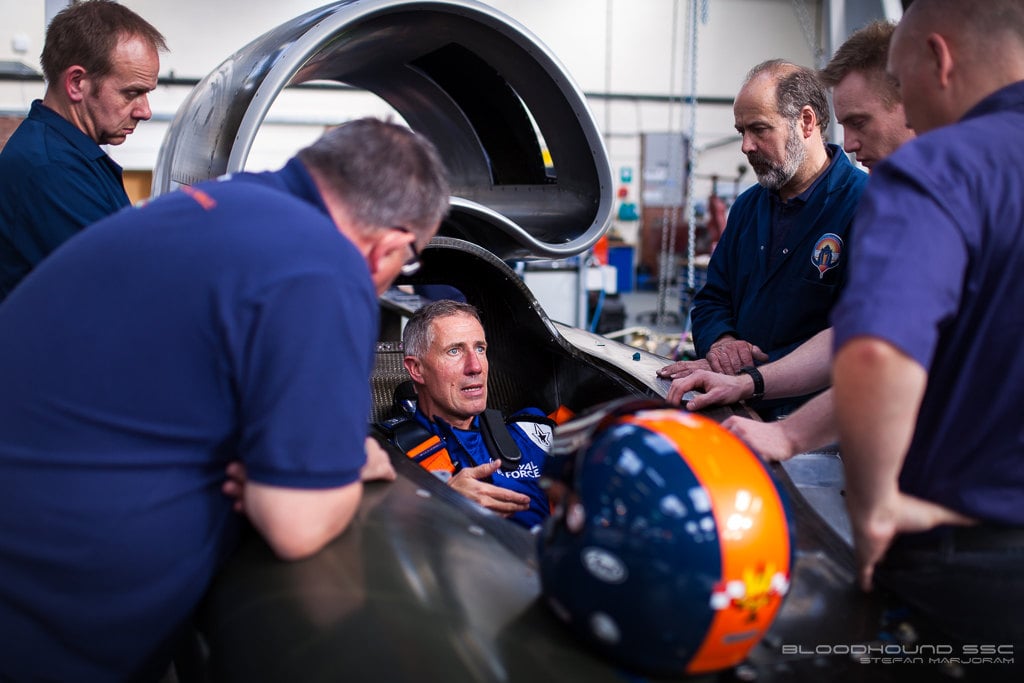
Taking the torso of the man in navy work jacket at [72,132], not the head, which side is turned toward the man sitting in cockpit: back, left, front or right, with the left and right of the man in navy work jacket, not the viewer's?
front

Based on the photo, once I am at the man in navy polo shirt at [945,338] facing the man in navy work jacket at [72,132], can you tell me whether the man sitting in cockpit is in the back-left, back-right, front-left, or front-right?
front-right

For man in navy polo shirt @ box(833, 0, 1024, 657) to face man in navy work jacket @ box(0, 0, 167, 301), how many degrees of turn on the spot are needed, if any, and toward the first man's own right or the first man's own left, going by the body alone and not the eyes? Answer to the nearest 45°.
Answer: approximately 45° to the first man's own left

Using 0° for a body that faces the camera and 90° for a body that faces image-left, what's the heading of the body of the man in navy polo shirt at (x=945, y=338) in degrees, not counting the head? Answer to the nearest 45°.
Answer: approximately 135°

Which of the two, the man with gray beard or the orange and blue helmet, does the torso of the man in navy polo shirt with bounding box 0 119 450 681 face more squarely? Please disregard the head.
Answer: the man with gray beard

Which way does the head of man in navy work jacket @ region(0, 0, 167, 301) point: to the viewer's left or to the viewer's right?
to the viewer's right

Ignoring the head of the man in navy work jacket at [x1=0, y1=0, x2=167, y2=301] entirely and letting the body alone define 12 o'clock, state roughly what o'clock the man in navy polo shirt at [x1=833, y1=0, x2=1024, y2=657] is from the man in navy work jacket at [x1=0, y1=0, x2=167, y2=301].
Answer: the man in navy polo shirt at [x1=833, y1=0, x2=1024, y2=657] is roughly at 2 o'clock from the man in navy work jacket at [x1=0, y1=0, x2=167, y2=301].

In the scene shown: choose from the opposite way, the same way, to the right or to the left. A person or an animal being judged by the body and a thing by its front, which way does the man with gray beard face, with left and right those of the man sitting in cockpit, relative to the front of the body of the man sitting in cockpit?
to the right

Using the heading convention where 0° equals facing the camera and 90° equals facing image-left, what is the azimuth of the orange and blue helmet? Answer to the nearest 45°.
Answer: approximately 135°

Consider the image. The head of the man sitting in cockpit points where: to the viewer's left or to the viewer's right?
to the viewer's right

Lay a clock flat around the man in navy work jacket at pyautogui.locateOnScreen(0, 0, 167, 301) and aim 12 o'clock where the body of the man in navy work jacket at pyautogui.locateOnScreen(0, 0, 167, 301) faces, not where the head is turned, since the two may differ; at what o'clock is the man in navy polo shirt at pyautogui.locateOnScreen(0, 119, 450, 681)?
the man in navy polo shirt at pyautogui.locateOnScreen(0, 119, 450, 681) is roughly at 3 o'clock from the man in navy work jacket at pyautogui.locateOnScreen(0, 0, 167, 301).

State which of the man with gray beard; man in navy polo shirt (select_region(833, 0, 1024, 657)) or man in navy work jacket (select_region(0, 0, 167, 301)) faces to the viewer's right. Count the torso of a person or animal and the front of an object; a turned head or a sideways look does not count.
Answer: man in navy work jacket (select_region(0, 0, 167, 301))

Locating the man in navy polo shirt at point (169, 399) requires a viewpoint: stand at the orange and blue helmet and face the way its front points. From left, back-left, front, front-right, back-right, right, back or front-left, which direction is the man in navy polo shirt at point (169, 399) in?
front-left

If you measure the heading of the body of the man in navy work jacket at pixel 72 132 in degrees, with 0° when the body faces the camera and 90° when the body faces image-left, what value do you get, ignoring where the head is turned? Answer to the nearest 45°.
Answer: approximately 270°

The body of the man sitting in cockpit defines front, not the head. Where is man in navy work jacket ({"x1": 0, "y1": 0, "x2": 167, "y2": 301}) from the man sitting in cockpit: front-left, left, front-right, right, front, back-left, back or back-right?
back-right

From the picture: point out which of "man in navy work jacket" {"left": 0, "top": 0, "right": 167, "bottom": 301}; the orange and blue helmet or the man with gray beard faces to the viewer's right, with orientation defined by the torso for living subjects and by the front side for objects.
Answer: the man in navy work jacket
